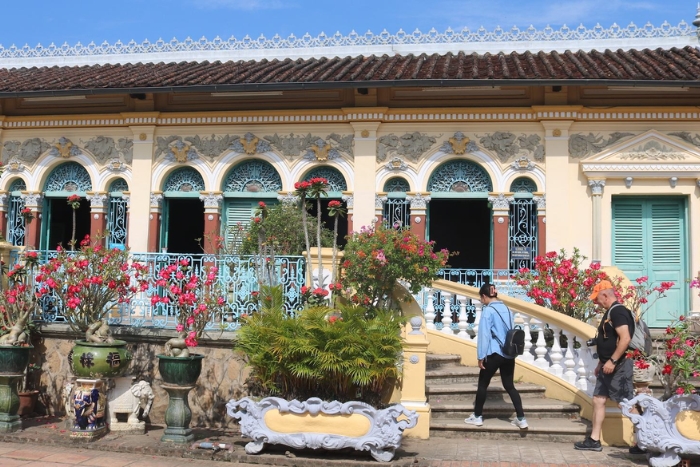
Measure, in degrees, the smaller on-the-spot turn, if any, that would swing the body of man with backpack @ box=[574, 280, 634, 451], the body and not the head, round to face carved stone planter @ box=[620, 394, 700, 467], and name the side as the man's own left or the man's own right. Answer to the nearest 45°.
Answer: approximately 135° to the man's own left

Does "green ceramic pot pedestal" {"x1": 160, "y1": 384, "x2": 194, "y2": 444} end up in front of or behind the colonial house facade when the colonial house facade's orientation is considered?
in front

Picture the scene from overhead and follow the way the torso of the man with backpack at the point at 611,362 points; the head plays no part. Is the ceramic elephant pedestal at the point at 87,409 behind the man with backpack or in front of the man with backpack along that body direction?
in front

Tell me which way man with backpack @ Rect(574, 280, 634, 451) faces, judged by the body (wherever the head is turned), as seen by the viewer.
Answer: to the viewer's left

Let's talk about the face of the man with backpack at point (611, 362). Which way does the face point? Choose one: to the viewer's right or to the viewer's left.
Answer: to the viewer's left

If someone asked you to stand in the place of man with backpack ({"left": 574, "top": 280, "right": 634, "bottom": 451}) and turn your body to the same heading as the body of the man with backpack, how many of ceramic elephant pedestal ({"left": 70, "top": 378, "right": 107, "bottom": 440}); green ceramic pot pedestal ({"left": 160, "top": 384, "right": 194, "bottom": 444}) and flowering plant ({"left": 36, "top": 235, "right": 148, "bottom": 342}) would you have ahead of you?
3

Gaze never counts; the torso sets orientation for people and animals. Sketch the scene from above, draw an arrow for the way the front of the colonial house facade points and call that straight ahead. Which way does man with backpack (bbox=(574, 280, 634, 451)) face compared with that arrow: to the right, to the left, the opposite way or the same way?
to the right

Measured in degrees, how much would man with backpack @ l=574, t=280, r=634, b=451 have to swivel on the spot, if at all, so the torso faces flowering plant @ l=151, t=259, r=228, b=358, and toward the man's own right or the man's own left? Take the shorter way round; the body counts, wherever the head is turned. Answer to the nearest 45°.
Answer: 0° — they already face it

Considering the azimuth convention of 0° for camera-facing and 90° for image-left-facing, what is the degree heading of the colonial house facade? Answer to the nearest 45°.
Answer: approximately 0°

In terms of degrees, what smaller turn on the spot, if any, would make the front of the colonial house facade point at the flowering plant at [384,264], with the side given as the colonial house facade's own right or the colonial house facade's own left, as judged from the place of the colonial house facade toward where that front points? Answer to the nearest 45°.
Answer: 0° — it already faces it

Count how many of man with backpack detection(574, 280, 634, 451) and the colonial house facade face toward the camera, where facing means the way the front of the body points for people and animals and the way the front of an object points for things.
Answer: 1
